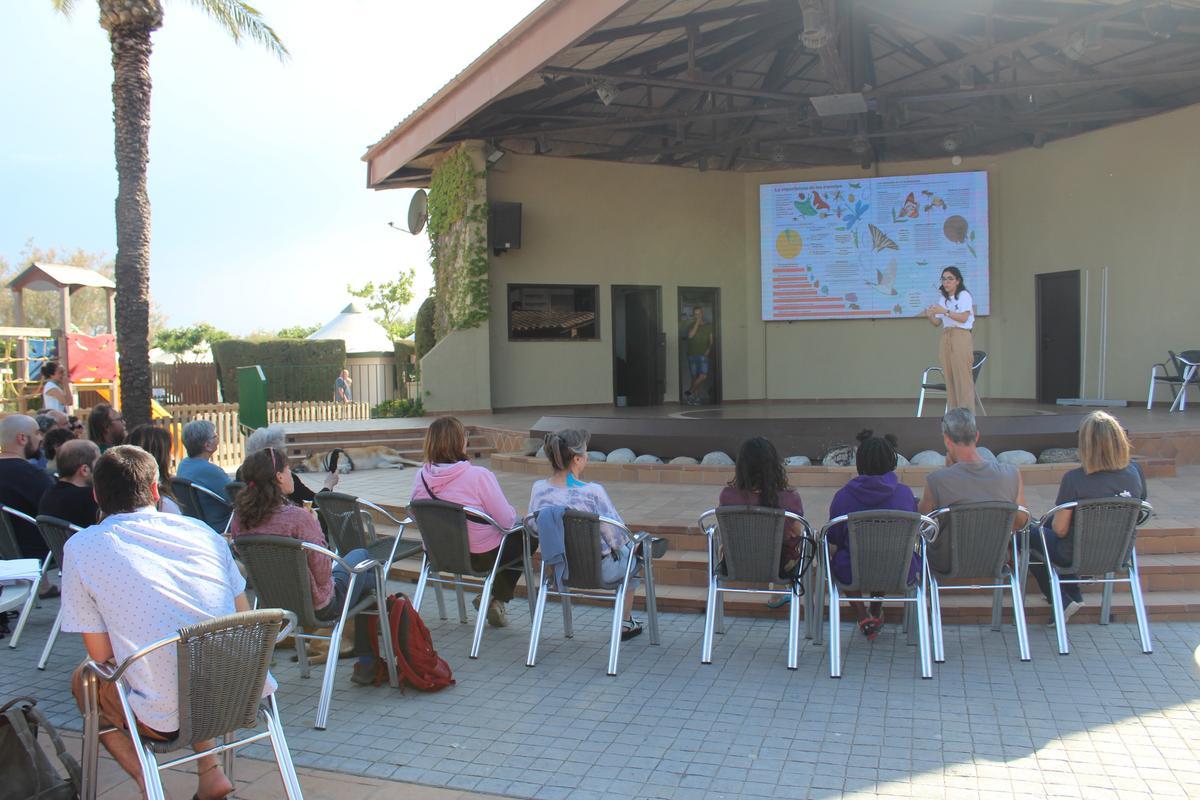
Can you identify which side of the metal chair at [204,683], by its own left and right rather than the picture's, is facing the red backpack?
right

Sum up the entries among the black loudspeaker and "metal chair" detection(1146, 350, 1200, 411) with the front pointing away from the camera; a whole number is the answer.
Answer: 0

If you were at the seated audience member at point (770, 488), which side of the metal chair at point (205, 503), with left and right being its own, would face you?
right

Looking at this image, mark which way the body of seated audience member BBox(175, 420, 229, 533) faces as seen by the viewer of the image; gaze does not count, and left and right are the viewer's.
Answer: facing away from the viewer and to the right of the viewer

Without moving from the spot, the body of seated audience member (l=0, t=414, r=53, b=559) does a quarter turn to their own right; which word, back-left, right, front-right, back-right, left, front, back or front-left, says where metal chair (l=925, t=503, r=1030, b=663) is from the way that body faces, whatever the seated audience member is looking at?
front

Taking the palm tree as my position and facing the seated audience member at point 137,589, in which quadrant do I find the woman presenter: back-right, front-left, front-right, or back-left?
front-left

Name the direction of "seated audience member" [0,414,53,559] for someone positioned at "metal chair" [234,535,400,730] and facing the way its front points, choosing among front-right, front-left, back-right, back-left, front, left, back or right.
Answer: left

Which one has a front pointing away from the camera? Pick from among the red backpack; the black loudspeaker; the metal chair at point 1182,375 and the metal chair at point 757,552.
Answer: the metal chair at point 757,552

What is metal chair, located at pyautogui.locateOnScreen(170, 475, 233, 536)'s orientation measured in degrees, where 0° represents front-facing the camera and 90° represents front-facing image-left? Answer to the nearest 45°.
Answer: approximately 225°

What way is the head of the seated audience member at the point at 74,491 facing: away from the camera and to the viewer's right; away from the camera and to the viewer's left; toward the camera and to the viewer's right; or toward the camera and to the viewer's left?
away from the camera and to the viewer's right

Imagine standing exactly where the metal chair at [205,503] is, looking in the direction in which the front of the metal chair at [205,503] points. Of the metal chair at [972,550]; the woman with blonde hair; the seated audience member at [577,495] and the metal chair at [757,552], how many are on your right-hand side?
4

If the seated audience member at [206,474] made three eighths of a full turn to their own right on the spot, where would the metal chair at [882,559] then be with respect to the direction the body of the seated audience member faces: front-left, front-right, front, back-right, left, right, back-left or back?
front-left

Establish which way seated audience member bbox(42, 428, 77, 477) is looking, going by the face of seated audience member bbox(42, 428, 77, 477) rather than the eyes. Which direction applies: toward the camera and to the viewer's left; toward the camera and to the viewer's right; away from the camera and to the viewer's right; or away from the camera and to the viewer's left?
away from the camera and to the viewer's right

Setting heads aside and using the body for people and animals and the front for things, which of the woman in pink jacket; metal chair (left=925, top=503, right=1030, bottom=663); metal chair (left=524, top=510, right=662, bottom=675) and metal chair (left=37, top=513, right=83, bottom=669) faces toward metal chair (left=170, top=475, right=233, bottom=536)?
metal chair (left=37, top=513, right=83, bottom=669)

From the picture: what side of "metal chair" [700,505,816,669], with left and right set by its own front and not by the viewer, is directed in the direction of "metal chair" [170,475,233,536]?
left

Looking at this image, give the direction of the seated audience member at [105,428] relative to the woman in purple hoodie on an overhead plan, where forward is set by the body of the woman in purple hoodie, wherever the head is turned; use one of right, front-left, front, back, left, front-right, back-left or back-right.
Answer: left

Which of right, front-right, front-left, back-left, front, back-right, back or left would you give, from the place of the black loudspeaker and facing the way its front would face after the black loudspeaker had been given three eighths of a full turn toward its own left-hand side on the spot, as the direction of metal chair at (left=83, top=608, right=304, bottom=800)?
back
